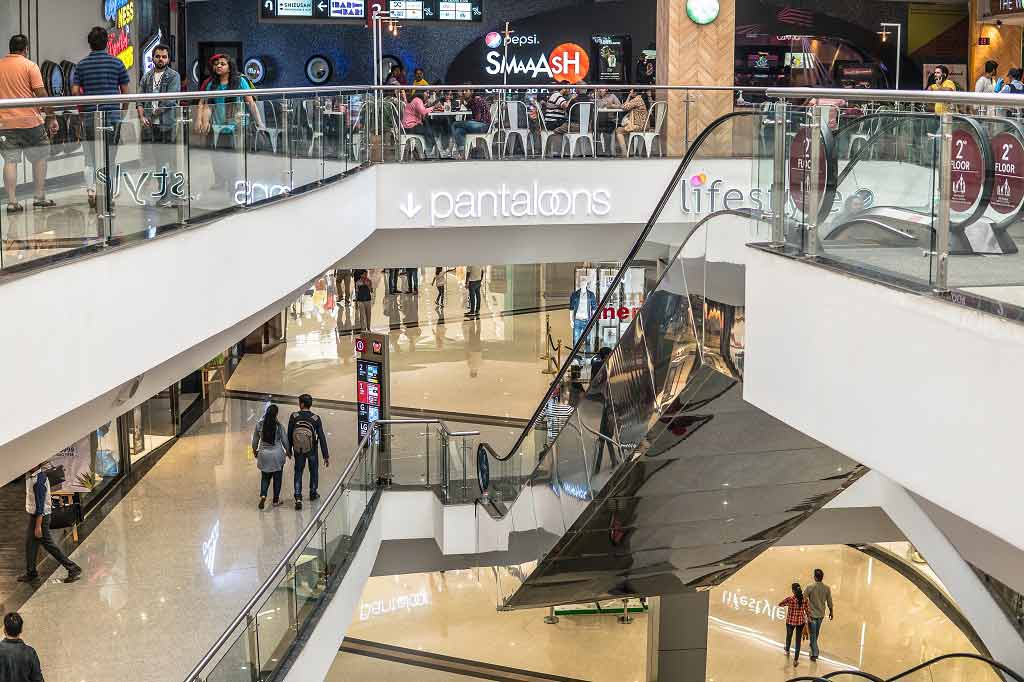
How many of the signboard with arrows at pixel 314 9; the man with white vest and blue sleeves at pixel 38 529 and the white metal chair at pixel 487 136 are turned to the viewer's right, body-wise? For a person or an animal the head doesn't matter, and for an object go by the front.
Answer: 0

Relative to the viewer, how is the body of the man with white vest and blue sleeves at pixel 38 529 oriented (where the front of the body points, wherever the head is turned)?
to the viewer's left

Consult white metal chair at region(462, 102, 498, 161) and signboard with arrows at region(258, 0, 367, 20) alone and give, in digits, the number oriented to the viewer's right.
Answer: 0

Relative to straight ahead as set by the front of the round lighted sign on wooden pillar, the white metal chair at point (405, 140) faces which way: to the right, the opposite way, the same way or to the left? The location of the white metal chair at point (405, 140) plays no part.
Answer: to the left

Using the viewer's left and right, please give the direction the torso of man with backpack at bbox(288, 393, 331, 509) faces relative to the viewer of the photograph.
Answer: facing away from the viewer

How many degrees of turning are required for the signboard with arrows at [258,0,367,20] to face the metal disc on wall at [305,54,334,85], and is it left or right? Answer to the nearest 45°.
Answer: approximately 180°

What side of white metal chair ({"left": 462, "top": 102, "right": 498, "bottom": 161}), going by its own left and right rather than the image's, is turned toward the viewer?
left

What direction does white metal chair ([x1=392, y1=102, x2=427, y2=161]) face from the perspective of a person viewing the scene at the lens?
facing to the right of the viewer

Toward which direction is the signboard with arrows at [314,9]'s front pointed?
toward the camera

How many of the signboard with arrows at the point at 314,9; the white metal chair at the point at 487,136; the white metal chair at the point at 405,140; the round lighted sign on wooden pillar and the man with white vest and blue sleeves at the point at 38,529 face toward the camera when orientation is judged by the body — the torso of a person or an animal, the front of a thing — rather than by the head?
2

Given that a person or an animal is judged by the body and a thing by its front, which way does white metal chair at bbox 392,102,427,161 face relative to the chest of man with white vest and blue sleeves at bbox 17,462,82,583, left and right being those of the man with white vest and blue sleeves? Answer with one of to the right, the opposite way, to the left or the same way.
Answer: the opposite way

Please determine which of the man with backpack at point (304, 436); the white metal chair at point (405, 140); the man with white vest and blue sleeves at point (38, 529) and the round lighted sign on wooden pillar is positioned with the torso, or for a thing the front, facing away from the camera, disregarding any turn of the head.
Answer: the man with backpack at point (304, 436)
